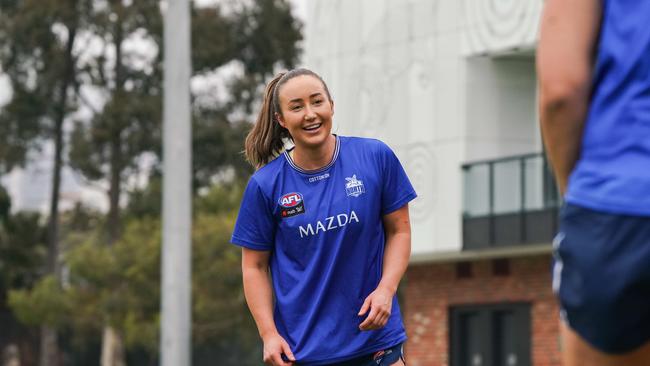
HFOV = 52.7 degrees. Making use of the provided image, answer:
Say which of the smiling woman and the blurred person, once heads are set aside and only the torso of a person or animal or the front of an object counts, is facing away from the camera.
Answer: the blurred person

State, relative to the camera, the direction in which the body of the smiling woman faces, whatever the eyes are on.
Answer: toward the camera

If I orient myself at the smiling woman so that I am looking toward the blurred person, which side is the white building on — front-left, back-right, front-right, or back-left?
back-left

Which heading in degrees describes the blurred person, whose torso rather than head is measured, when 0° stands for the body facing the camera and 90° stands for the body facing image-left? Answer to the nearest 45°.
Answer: approximately 180°

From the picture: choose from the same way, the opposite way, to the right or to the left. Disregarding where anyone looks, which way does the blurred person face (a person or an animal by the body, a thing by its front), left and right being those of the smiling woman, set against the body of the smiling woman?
the opposite way

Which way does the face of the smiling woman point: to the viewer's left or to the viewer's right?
to the viewer's right

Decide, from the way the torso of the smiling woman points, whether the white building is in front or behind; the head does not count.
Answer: behind

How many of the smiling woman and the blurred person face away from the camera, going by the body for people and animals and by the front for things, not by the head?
1

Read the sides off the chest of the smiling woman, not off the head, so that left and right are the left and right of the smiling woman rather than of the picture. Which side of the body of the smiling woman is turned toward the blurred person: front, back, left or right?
front

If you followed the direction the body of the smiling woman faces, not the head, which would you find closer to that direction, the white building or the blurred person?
the blurred person
